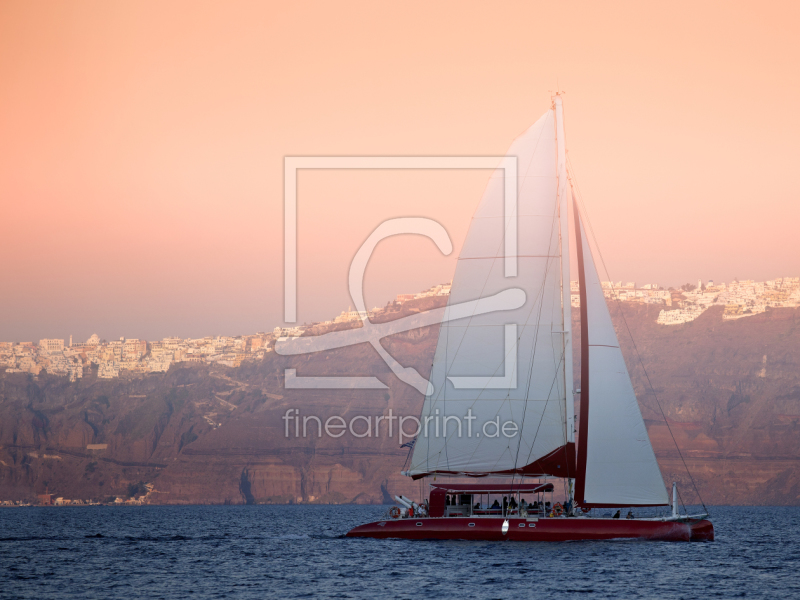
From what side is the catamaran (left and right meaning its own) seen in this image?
right
